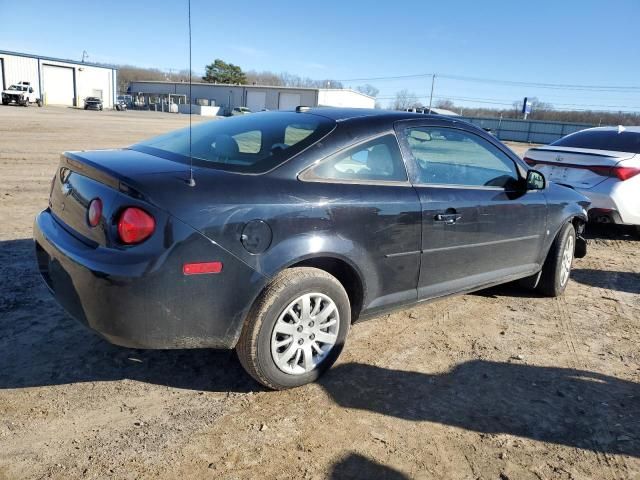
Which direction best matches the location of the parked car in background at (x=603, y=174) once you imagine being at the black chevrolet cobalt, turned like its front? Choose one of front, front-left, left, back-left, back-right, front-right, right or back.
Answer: front

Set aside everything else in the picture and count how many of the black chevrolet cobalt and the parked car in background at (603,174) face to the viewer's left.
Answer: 0

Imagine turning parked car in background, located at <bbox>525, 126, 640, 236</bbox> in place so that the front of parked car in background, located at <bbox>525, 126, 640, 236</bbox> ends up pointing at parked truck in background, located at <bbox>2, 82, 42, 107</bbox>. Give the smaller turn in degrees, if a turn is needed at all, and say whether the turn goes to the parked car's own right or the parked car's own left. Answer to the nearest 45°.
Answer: approximately 90° to the parked car's own left

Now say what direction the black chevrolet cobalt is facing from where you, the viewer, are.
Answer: facing away from the viewer and to the right of the viewer

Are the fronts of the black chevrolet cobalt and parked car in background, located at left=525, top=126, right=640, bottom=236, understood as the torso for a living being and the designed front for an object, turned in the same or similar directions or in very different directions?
same or similar directions

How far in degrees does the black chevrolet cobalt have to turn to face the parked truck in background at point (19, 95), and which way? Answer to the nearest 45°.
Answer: approximately 90° to its left

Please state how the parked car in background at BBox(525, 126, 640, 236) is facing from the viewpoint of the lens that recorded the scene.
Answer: facing away from the viewer and to the right of the viewer
